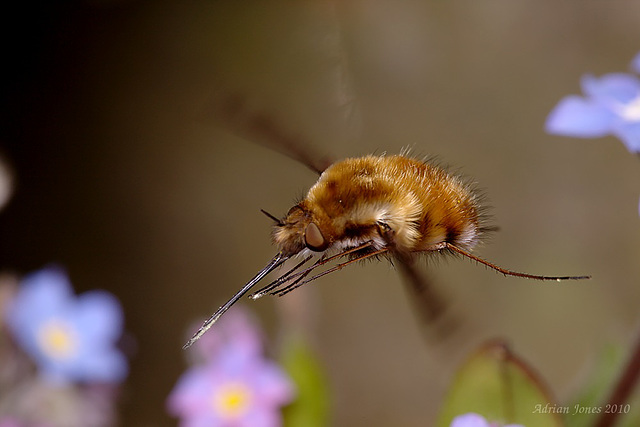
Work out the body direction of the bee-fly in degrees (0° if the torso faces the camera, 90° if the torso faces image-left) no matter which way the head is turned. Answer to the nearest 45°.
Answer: approximately 90°
